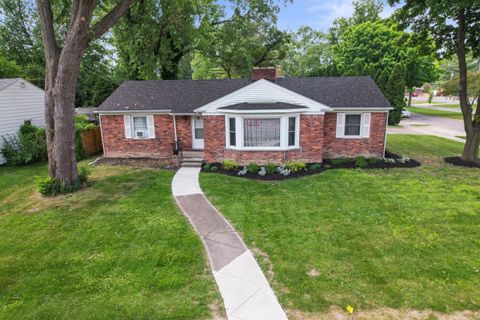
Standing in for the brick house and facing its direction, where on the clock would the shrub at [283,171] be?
The shrub is roughly at 11 o'clock from the brick house.

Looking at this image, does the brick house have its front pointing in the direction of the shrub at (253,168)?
yes

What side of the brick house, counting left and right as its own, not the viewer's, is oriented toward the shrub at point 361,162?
left

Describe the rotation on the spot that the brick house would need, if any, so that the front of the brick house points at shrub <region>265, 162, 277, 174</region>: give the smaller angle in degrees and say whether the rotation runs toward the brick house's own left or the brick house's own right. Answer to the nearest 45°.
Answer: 0° — it already faces it

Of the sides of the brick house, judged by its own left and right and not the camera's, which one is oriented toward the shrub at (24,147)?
right

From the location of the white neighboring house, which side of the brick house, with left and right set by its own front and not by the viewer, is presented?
right

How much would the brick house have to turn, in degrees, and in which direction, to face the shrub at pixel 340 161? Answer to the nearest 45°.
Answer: approximately 90° to its left

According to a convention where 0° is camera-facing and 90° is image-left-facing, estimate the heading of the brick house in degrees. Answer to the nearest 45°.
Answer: approximately 0°

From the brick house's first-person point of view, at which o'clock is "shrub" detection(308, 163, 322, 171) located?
The shrub is roughly at 10 o'clock from the brick house.

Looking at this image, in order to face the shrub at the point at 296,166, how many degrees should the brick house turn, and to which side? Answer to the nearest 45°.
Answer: approximately 45° to its left

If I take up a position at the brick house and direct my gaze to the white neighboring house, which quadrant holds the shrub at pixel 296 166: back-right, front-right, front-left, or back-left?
back-left
